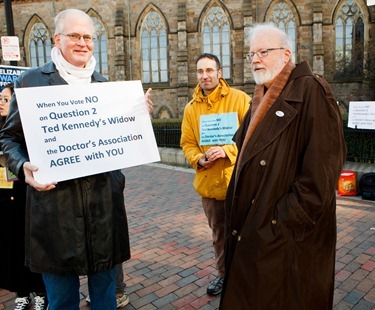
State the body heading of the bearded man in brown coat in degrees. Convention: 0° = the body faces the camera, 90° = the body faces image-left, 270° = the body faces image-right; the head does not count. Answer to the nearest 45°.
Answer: approximately 45°

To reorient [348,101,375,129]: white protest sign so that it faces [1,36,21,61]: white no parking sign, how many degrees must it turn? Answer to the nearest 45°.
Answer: approximately 90° to its right

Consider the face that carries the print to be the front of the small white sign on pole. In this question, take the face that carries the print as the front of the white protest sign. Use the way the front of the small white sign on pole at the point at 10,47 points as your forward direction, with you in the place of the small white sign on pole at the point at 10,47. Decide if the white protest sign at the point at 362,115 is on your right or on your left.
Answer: on your left

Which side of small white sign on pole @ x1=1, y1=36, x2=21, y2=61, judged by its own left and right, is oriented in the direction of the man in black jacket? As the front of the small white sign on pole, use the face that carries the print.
front

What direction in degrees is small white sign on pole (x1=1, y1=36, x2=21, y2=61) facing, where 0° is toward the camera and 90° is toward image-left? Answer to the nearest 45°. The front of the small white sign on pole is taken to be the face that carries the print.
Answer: approximately 0°

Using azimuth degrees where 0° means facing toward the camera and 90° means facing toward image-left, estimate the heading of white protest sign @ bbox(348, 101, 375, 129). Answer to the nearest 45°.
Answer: approximately 0°

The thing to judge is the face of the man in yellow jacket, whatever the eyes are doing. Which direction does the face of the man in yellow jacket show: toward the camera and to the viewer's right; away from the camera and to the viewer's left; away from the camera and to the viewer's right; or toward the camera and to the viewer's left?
toward the camera and to the viewer's left

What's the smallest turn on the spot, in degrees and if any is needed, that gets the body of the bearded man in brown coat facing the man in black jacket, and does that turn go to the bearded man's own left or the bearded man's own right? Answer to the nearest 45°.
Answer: approximately 45° to the bearded man's own right

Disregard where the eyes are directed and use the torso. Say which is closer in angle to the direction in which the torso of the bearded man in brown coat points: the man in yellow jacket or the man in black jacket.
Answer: the man in black jacket

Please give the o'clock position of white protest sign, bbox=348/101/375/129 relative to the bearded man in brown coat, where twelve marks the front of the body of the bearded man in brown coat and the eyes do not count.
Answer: The white protest sign is roughly at 5 o'clock from the bearded man in brown coat.
